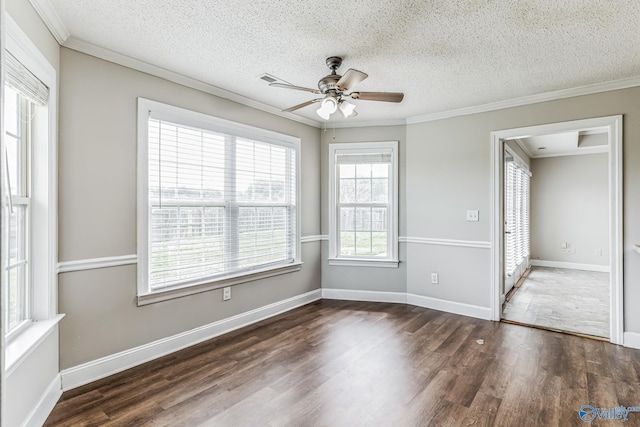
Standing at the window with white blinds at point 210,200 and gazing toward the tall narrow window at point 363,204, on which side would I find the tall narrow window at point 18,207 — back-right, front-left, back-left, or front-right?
back-right

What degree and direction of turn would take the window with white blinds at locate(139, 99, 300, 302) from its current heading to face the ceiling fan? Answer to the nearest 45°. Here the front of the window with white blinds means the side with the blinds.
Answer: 0° — it already faces it

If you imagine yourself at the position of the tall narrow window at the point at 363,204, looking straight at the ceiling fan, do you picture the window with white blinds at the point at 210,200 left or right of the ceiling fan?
right

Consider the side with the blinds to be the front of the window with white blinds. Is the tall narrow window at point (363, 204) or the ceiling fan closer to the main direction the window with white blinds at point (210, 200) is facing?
the ceiling fan

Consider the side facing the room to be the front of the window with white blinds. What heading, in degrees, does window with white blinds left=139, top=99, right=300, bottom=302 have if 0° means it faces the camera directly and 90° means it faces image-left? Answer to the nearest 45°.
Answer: approximately 315°

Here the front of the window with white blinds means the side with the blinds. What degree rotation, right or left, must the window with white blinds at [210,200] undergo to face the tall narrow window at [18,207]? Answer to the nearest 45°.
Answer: approximately 90° to its right

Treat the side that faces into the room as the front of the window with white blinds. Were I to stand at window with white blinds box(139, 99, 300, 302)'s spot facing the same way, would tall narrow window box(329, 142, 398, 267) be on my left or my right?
on my left

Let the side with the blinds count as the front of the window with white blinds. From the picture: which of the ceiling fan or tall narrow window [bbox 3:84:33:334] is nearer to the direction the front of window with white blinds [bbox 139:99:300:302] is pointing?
the ceiling fan
